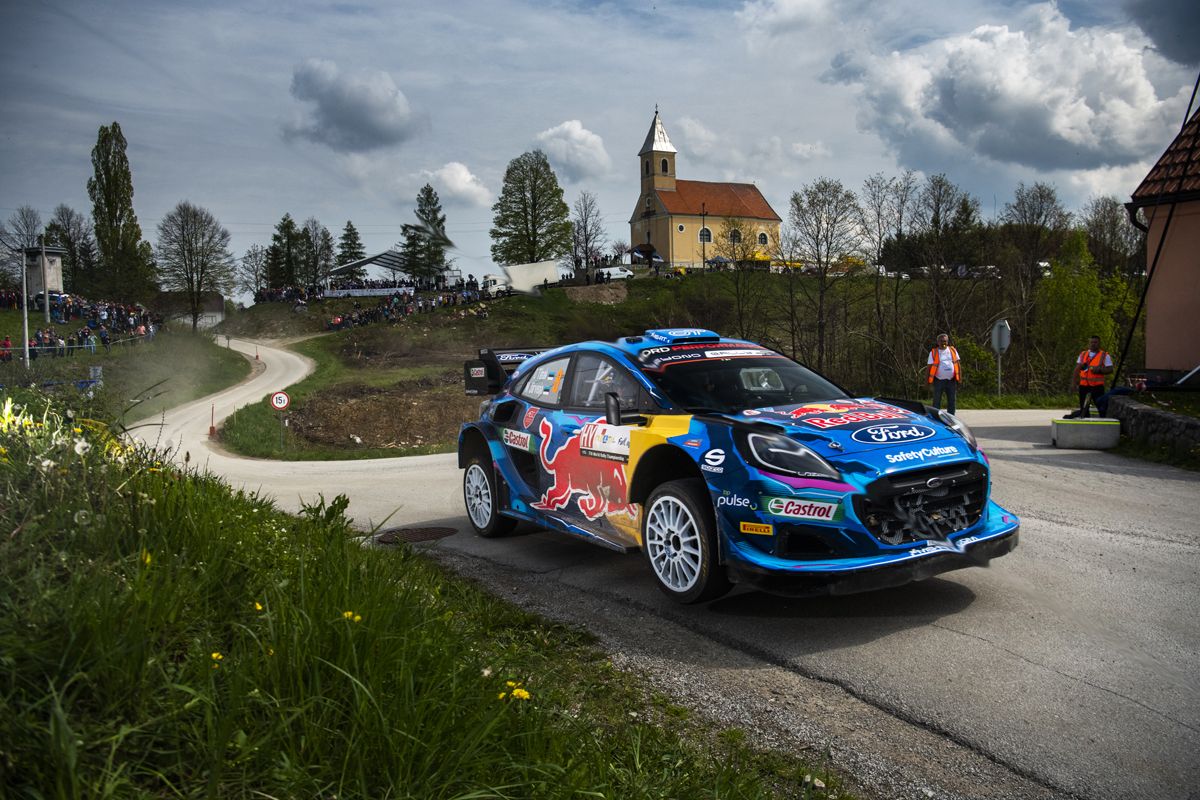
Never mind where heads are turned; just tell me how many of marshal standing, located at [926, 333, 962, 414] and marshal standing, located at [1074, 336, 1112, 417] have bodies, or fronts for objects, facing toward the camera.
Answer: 2

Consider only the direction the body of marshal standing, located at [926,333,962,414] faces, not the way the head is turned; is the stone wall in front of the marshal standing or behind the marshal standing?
in front

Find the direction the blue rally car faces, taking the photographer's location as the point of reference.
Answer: facing the viewer and to the right of the viewer

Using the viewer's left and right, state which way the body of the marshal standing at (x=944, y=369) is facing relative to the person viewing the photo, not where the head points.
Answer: facing the viewer

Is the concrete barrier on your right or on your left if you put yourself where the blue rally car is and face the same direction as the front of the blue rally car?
on your left

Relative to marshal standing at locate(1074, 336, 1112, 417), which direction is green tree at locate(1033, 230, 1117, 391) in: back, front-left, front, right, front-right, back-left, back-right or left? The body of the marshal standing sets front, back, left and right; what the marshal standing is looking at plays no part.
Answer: back

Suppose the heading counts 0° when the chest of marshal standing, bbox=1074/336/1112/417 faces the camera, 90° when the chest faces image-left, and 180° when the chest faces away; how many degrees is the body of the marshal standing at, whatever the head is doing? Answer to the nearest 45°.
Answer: approximately 0°

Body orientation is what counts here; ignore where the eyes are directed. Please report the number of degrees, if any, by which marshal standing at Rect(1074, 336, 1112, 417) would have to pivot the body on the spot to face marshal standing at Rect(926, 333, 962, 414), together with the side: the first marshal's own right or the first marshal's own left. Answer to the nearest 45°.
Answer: approximately 90° to the first marshal's own right

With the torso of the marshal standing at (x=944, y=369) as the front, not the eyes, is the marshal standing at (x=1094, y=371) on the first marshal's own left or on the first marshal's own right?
on the first marshal's own left
